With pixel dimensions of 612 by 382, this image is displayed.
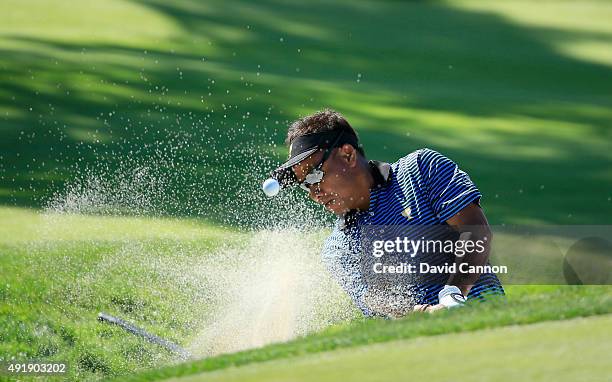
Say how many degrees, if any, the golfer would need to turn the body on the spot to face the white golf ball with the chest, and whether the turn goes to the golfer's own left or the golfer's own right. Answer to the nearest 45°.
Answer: approximately 45° to the golfer's own right
